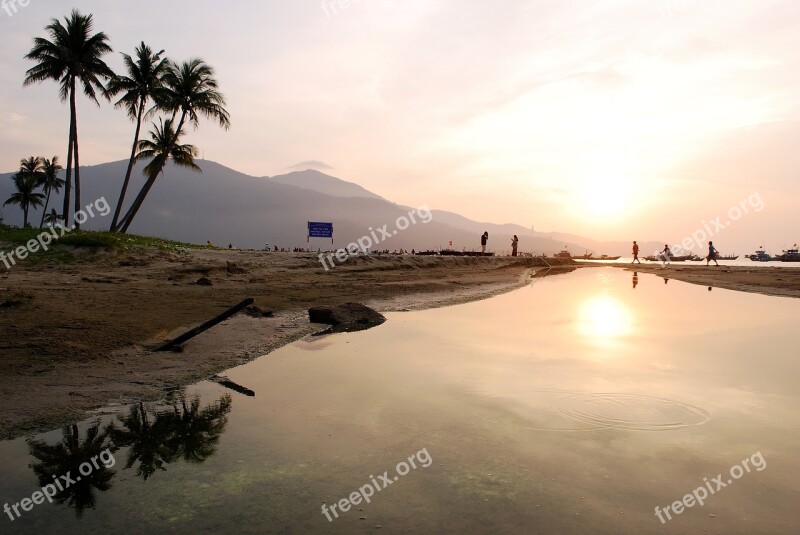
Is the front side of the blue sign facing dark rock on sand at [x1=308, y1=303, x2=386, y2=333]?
yes

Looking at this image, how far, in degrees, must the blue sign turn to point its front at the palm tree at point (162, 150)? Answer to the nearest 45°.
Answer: approximately 90° to its right

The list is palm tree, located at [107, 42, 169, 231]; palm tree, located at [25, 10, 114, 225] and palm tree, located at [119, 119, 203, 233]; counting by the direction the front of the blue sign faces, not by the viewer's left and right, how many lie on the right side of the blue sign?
3

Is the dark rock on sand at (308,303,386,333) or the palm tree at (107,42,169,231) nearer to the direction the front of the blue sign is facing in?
the dark rock on sand

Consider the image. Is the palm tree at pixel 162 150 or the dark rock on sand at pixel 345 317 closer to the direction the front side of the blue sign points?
the dark rock on sand

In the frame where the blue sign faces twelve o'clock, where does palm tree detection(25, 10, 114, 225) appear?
The palm tree is roughly at 3 o'clock from the blue sign.

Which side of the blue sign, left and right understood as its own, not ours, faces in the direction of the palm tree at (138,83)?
right

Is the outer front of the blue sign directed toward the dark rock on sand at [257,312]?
yes

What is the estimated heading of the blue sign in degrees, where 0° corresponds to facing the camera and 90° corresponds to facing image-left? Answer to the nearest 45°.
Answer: approximately 0°
